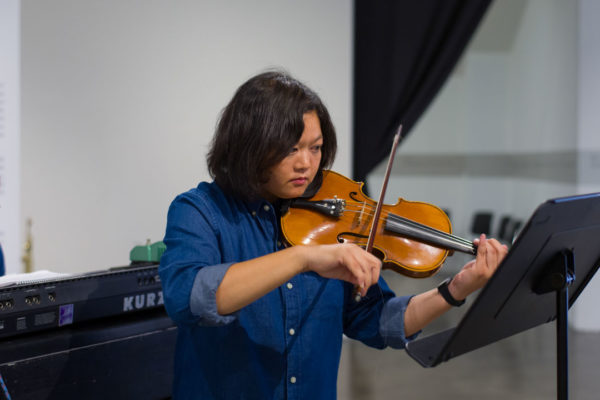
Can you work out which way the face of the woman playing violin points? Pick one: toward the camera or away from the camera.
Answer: toward the camera

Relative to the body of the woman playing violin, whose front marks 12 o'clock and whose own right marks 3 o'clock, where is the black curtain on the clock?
The black curtain is roughly at 8 o'clock from the woman playing violin.

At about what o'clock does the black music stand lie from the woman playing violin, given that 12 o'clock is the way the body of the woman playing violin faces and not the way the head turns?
The black music stand is roughly at 11 o'clock from the woman playing violin.

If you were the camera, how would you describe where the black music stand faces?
facing away from the viewer and to the left of the viewer

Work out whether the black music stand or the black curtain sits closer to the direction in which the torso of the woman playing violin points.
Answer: the black music stand

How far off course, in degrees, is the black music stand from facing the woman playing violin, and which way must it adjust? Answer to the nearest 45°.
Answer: approximately 45° to its left

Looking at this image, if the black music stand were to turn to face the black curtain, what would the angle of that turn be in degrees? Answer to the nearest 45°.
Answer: approximately 45° to its right

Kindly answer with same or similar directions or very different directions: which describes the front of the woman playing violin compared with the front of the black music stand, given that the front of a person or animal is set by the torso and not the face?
very different directions
